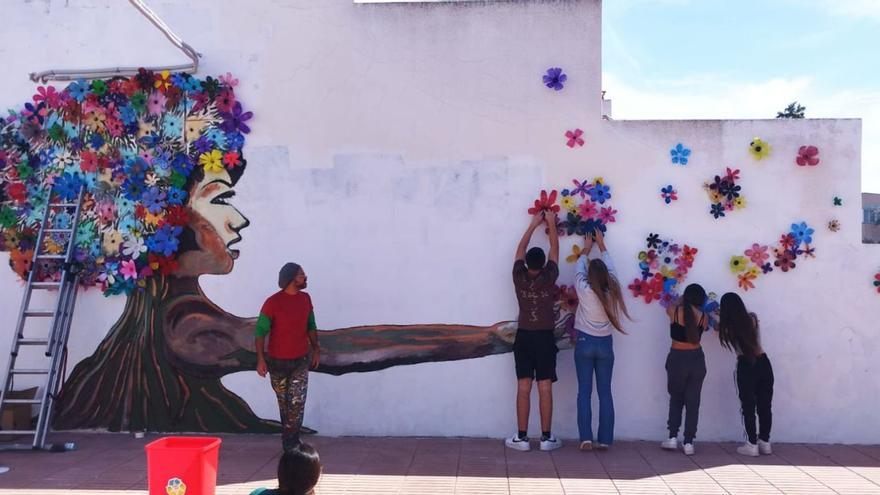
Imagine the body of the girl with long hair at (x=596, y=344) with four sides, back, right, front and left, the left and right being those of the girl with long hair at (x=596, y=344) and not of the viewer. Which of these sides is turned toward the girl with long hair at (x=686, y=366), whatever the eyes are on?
right

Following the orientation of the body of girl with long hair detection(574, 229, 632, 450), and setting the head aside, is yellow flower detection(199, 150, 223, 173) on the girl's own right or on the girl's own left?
on the girl's own left

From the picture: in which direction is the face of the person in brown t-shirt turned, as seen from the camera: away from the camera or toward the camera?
away from the camera

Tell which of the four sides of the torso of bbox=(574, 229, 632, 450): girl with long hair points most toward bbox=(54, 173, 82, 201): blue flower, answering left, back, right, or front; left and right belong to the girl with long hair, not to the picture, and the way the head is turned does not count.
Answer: left

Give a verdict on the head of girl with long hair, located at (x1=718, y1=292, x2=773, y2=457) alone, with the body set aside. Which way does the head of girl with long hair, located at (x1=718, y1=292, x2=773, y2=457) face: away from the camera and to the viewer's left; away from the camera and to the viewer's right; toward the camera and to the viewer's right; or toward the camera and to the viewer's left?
away from the camera and to the viewer's left

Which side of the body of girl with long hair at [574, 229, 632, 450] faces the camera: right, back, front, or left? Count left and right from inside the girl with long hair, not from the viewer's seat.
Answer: back

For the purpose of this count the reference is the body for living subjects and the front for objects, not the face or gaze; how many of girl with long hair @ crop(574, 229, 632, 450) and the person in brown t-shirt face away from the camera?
2

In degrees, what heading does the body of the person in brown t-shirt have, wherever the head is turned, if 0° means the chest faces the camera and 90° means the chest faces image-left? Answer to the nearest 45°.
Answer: approximately 180°

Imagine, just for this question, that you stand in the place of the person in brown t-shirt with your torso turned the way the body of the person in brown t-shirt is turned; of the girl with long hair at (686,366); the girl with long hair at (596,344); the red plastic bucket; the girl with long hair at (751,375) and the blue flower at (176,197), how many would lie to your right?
3

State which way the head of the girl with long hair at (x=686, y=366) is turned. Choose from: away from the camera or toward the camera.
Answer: away from the camera

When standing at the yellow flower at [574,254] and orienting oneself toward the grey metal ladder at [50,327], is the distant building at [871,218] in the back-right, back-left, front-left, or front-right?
back-right

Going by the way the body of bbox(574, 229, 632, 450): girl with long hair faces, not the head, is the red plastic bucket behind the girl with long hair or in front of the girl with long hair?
behind

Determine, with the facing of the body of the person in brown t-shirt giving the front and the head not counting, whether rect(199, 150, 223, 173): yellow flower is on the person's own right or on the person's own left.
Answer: on the person's own left
